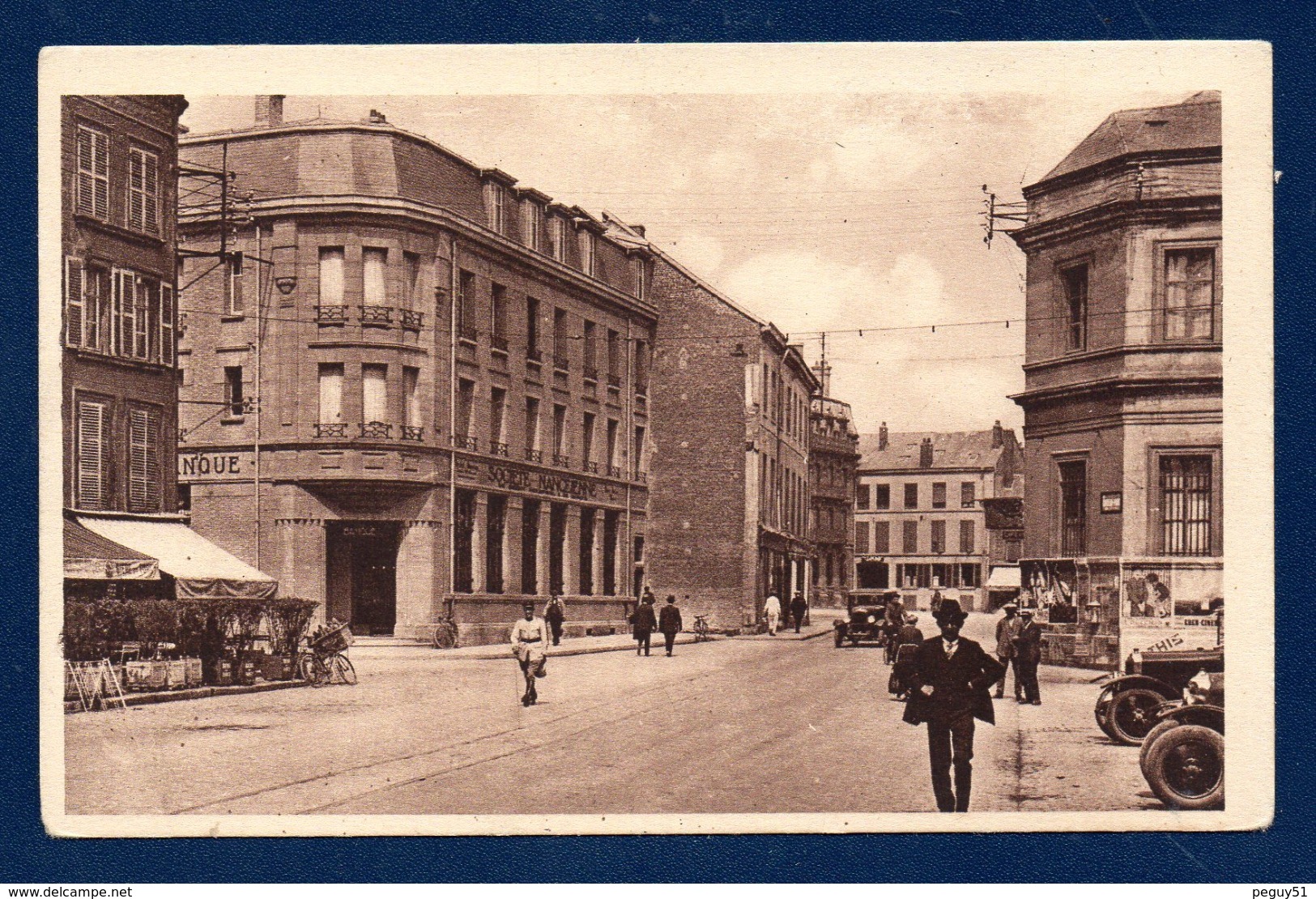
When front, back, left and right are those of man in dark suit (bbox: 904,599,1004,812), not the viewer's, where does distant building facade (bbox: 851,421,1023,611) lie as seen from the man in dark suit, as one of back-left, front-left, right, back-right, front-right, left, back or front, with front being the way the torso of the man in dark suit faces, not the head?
back

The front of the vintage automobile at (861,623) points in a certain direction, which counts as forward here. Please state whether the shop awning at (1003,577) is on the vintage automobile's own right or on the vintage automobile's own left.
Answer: on the vintage automobile's own left

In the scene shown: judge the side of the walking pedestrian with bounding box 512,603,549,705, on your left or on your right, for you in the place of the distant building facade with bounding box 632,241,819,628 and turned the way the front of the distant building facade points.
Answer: on your right

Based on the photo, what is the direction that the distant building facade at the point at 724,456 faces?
to the viewer's right

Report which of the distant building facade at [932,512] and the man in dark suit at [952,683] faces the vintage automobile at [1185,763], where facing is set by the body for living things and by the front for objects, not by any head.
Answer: the distant building facade

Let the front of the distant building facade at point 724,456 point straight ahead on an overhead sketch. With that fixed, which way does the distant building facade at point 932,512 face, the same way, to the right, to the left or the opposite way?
to the right
